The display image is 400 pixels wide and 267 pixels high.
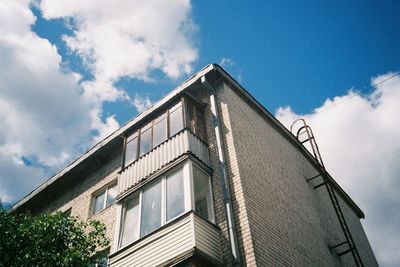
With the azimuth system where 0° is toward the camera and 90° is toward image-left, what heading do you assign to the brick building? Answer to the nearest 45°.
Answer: approximately 45°
